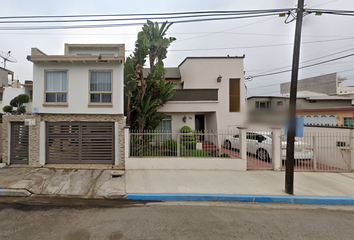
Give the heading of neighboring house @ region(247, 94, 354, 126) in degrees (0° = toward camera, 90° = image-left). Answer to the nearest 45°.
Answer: approximately 0°

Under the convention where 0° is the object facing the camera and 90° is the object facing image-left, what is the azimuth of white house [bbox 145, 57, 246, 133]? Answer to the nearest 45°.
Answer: approximately 0°

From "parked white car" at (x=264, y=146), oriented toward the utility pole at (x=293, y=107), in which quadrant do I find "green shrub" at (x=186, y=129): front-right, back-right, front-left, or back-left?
back-right

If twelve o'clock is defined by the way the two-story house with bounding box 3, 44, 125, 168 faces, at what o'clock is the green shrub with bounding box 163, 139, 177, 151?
The green shrub is roughly at 10 o'clock from the two-story house.

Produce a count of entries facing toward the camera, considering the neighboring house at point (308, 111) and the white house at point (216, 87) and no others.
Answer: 2

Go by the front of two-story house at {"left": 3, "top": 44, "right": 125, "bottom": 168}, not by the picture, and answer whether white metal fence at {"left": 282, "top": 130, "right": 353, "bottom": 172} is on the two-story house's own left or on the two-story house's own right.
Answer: on the two-story house's own left

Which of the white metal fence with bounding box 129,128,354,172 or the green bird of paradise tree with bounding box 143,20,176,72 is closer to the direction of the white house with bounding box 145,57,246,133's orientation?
the white metal fence
